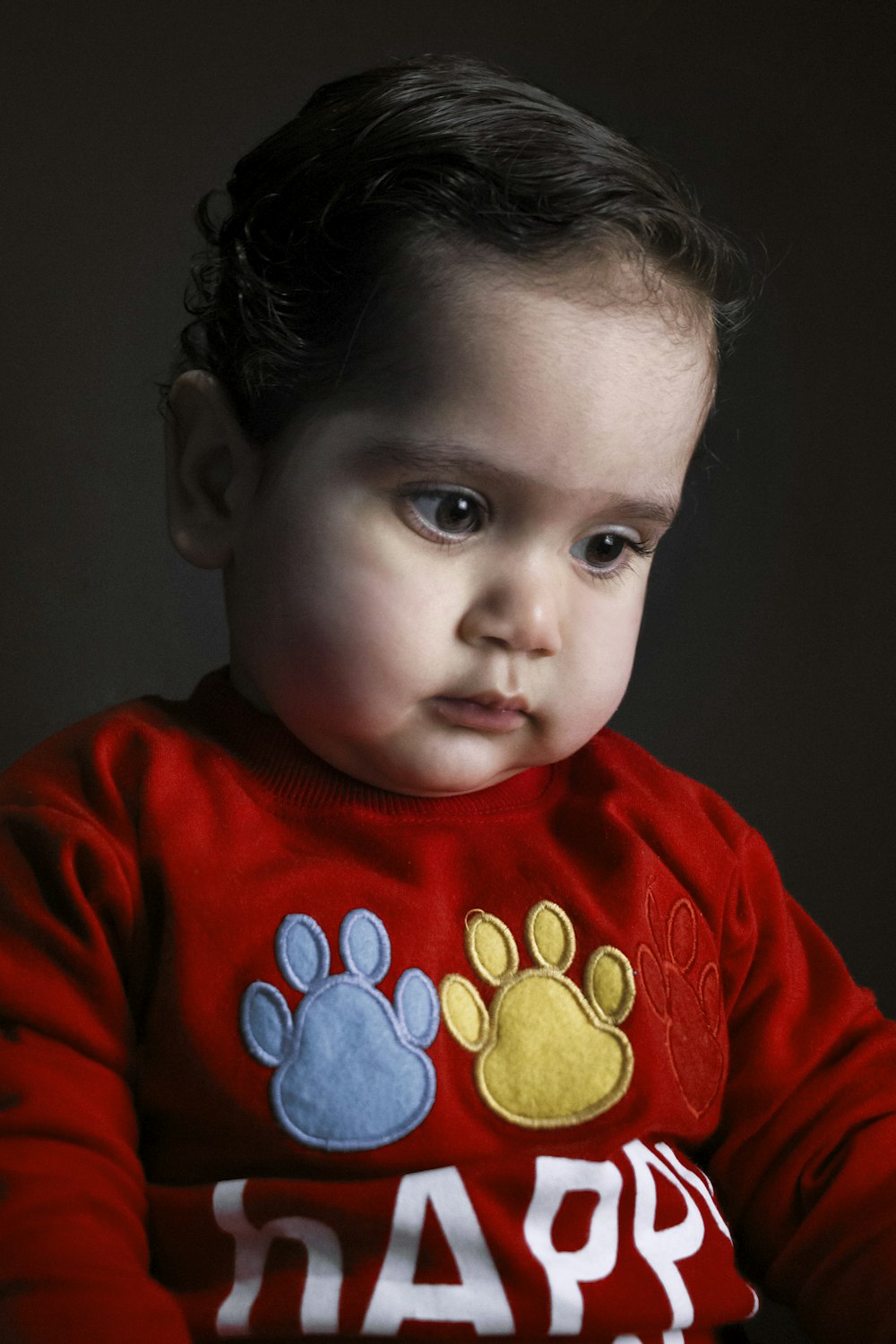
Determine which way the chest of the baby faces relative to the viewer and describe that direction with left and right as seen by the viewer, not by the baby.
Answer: facing the viewer and to the right of the viewer
